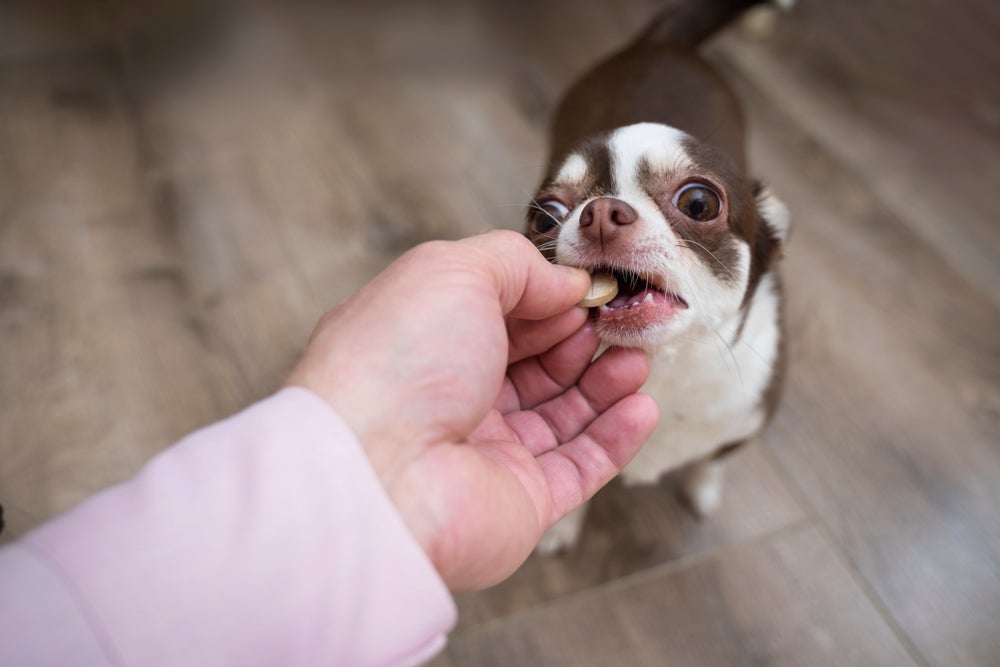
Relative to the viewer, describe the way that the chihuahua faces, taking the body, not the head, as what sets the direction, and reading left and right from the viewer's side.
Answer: facing the viewer
